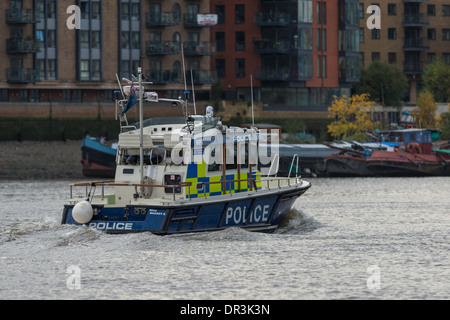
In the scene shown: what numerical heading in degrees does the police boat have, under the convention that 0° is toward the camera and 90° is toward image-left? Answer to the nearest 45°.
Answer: approximately 225°
